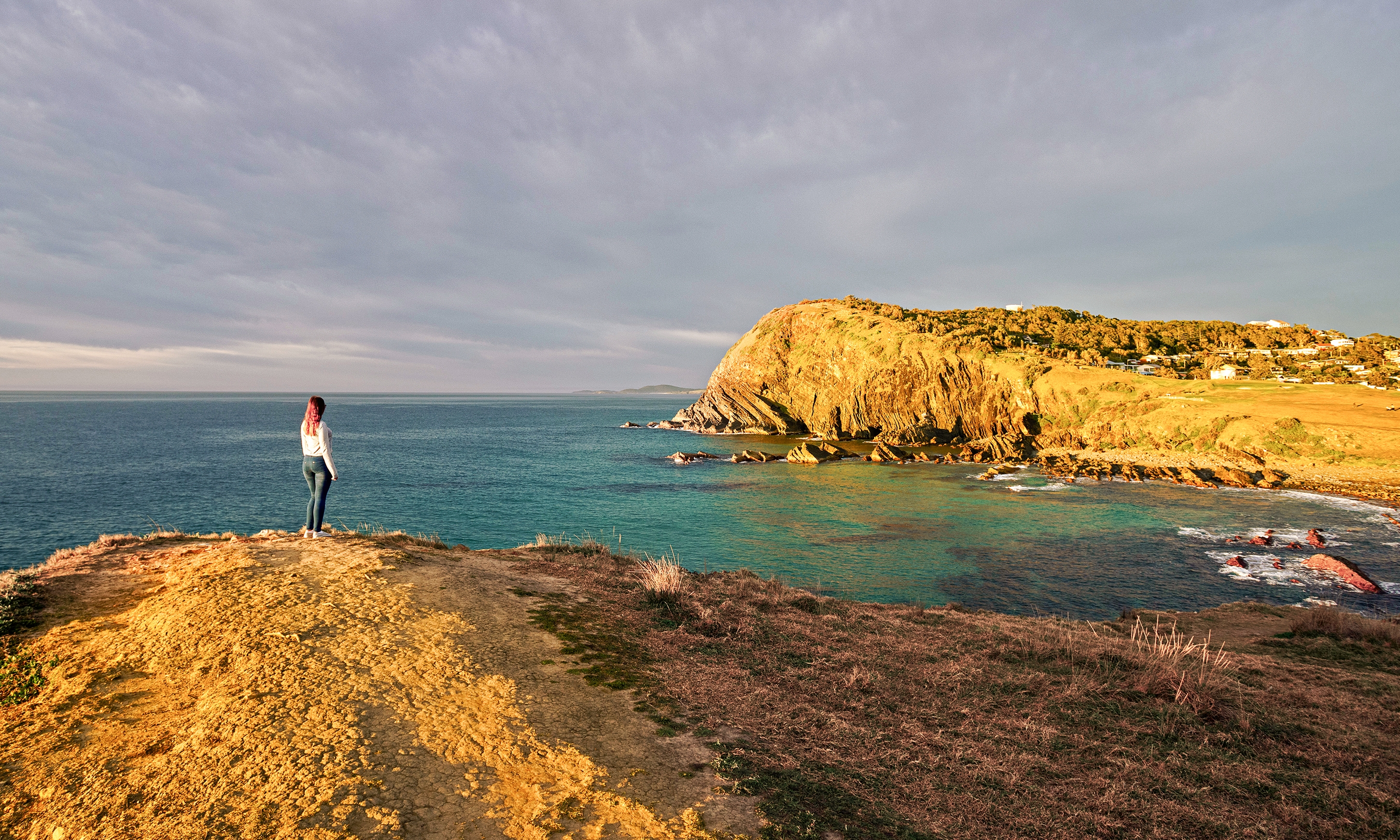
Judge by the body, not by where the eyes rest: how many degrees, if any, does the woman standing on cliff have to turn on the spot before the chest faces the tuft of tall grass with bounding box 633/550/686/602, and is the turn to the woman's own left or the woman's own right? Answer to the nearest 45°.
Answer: approximately 90° to the woman's own right

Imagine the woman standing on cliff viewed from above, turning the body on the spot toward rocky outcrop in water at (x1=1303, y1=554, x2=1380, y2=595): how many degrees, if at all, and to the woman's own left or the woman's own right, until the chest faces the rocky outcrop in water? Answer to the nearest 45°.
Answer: approximately 45° to the woman's own right

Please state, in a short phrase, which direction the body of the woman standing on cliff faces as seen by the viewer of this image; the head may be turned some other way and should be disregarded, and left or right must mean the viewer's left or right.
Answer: facing away from the viewer and to the right of the viewer

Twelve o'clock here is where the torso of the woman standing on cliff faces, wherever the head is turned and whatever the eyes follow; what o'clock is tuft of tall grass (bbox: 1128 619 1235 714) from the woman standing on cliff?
The tuft of tall grass is roughly at 3 o'clock from the woman standing on cliff.
